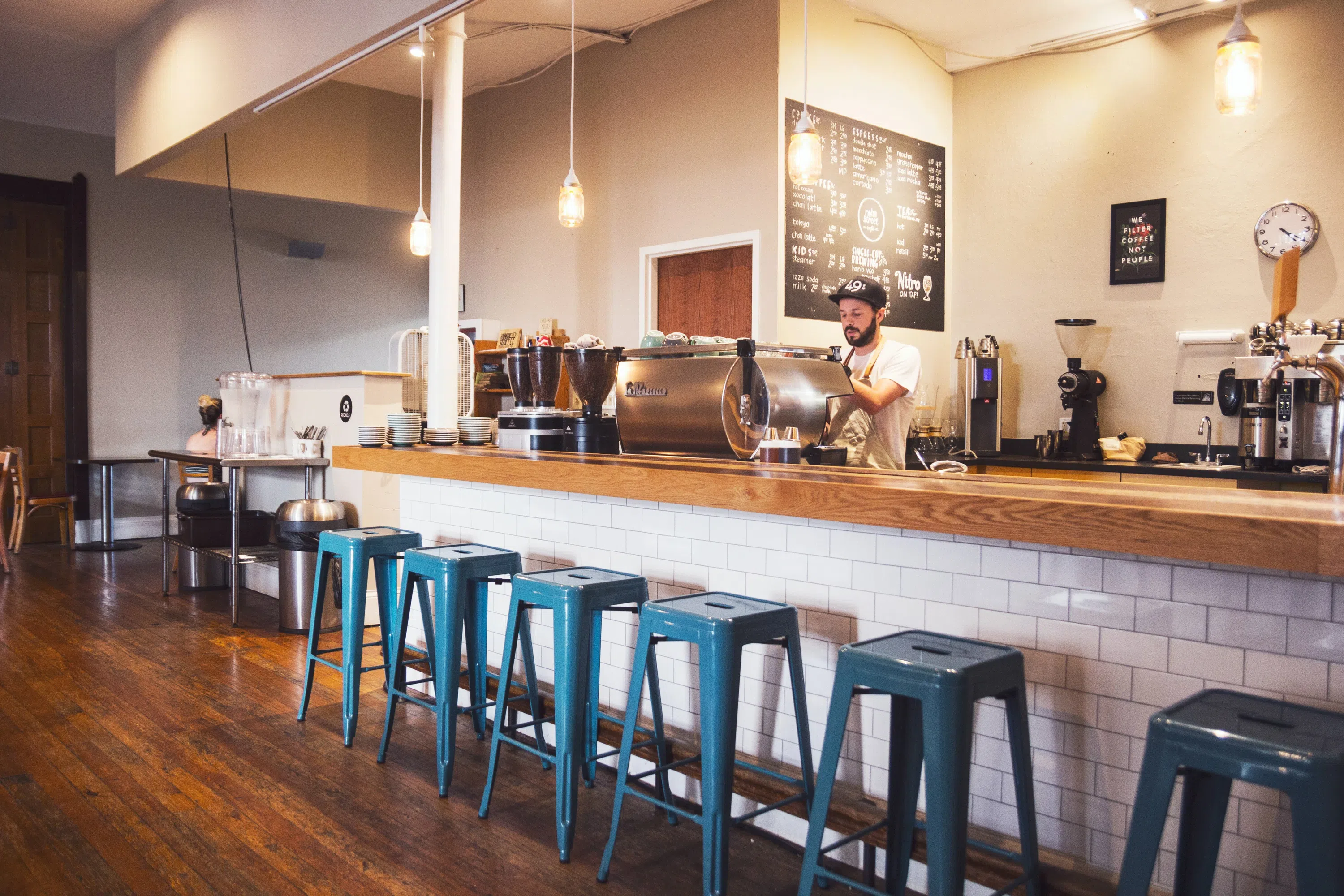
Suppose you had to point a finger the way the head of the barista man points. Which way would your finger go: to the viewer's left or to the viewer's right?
to the viewer's left

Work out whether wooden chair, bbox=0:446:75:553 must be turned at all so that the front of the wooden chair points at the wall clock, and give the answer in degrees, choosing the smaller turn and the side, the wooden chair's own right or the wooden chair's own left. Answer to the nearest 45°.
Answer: approximately 45° to the wooden chair's own right

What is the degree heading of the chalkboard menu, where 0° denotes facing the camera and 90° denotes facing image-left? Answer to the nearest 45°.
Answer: approximately 315°

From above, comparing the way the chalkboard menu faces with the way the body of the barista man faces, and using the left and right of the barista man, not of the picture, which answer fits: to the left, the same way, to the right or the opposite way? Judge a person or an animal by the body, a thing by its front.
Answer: to the left

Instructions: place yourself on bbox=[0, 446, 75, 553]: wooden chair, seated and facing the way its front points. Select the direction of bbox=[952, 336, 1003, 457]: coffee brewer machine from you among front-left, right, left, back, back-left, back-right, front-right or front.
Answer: front-right

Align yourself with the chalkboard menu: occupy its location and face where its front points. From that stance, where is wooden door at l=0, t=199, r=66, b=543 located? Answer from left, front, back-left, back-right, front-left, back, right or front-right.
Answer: back-right

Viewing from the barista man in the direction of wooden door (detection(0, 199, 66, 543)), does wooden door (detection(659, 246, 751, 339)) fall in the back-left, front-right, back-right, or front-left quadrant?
front-right

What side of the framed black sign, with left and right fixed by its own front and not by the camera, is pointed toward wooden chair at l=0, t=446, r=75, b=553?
right

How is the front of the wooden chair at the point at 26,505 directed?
to the viewer's right

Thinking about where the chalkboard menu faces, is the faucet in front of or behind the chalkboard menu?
in front

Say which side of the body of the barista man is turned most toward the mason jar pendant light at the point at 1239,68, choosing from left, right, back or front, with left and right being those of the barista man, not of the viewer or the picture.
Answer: left

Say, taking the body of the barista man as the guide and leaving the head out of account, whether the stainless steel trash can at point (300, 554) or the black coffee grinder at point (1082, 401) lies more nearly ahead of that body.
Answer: the stainless steel trash can

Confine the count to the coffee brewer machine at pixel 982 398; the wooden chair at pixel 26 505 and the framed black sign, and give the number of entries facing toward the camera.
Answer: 2

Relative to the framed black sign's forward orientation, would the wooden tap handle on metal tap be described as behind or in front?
in front

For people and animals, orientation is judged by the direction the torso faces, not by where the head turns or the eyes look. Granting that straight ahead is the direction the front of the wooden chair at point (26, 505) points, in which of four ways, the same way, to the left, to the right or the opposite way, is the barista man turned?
the opposite way

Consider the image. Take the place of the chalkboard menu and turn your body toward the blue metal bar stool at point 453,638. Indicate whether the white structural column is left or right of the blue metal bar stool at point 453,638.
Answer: right

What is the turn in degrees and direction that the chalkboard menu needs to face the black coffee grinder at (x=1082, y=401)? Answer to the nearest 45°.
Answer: approximately 45° to its left

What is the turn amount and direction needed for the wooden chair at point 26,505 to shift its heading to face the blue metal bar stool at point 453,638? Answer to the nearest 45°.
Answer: approximately 90° to its right

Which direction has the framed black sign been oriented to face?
toward the camera

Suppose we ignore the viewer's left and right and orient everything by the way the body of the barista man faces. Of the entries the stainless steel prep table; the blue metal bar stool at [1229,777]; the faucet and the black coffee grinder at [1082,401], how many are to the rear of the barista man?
2

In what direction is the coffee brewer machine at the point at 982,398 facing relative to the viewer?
toward the camera
